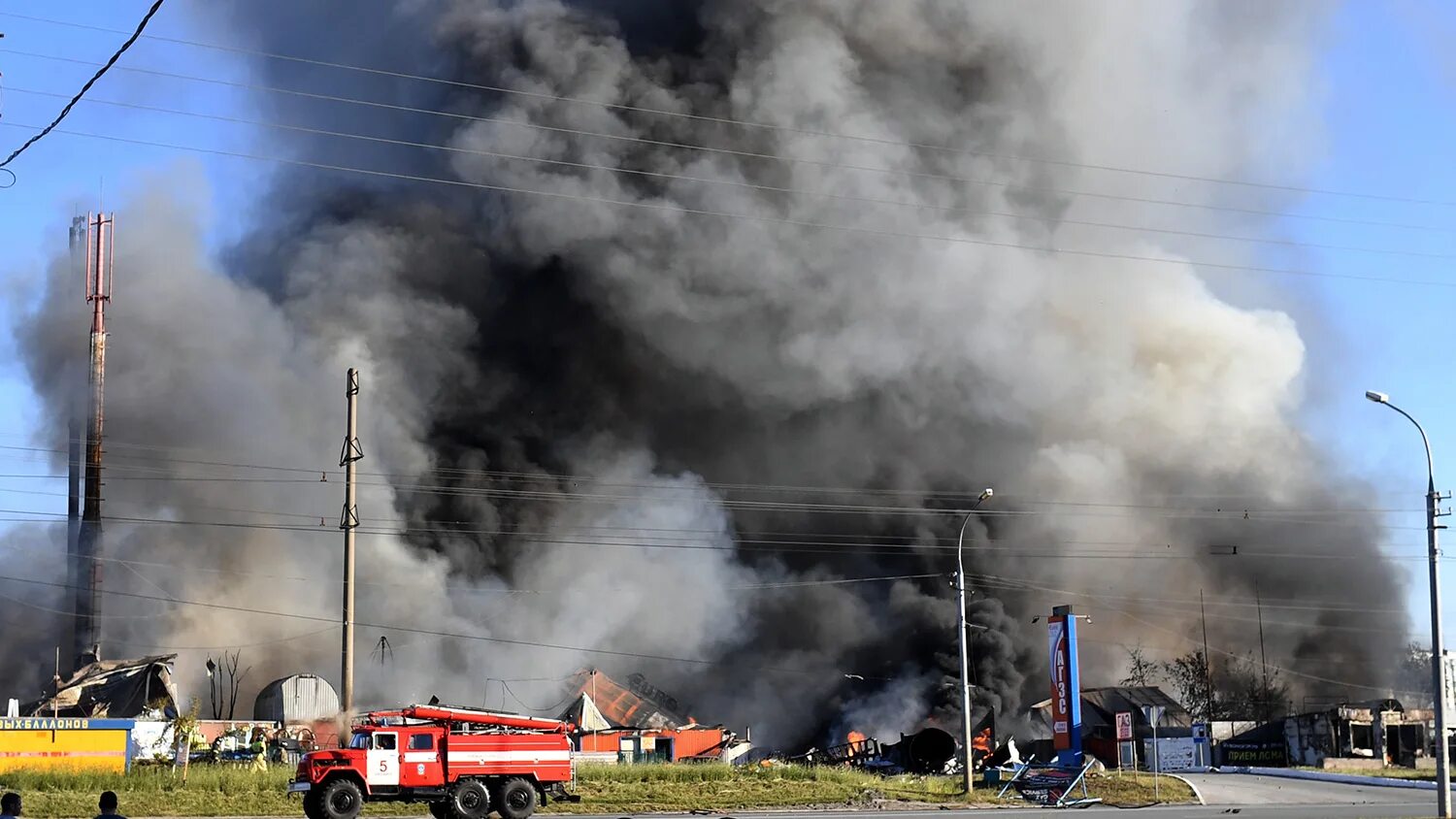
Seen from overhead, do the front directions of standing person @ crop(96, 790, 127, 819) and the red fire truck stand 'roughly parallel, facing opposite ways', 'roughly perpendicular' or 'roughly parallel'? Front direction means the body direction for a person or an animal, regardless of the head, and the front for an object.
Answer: roughly perpendicular

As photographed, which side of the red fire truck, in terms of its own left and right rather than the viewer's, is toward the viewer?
left

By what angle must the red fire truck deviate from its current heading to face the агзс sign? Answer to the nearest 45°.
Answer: approximately 135° to its right

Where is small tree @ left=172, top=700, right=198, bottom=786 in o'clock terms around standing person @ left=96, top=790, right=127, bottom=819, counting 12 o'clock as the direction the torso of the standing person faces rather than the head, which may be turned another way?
The small tree is roughly at 12 o'clock from the standing person.

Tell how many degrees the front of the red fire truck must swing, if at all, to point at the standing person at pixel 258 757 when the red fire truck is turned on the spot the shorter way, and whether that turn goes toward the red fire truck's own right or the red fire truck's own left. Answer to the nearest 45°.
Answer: approximately 90° to the red fire truck's own right

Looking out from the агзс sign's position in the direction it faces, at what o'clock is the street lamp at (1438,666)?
The street lamp is roughly at 10 o'clock from the агзс sign.

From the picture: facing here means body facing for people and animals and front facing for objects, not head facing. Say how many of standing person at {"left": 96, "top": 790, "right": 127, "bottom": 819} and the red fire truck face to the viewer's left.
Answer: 1

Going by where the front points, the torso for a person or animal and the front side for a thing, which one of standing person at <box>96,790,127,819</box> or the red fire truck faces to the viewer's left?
the red fire truck

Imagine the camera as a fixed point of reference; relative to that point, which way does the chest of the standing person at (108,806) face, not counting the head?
away from the camera

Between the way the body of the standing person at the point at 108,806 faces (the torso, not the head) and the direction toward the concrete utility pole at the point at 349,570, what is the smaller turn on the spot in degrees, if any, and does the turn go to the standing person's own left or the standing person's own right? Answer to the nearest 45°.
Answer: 0° — they already face it
